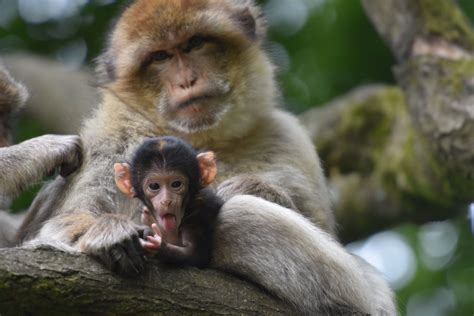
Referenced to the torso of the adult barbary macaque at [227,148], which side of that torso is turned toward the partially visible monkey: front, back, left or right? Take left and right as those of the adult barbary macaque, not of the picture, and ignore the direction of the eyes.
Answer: right
